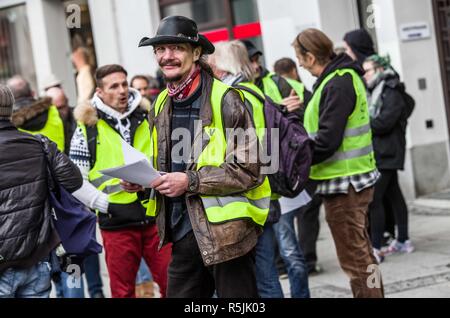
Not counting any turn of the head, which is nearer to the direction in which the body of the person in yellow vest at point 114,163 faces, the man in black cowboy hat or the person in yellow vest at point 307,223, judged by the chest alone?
the man in black cowboy hat

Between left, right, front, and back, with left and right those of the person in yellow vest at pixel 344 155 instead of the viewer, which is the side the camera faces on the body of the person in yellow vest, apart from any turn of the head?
left

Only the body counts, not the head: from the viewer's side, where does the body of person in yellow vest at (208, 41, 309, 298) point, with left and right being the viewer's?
facing away from the viewer and to the left of the viewer

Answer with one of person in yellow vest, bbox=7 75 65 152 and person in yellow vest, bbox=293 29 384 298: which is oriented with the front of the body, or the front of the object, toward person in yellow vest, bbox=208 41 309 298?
person in yellow vest, bbox=293 29 384 298

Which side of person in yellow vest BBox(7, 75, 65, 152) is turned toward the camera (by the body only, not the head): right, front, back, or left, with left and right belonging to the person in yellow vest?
back

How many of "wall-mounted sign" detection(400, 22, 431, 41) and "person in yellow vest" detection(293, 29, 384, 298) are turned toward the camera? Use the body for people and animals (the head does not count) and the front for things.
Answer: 1

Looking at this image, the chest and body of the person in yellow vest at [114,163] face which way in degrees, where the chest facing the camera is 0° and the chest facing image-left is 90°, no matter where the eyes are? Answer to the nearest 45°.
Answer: approximately 315°
